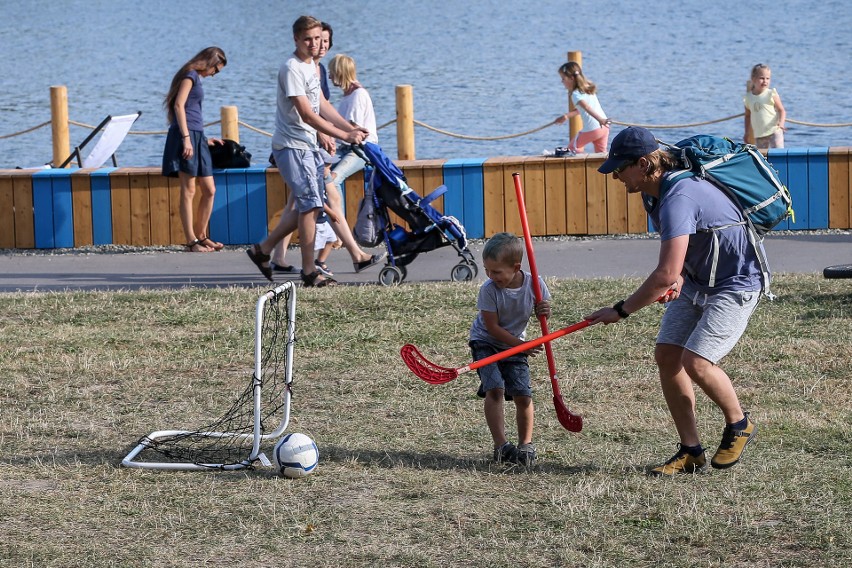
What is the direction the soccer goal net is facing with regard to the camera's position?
facing to the right of the viewer

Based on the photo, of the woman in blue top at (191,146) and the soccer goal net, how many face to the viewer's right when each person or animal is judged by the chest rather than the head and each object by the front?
2

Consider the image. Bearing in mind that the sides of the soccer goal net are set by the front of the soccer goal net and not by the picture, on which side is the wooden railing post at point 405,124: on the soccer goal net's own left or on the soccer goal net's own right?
on the soccer goal net's own left

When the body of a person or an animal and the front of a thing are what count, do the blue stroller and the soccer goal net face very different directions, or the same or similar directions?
same or similar directions

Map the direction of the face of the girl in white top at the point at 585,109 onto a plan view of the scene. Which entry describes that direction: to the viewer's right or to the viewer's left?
to the viewer's left

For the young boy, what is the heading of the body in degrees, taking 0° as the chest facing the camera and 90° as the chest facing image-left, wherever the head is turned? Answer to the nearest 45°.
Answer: approximately 0°

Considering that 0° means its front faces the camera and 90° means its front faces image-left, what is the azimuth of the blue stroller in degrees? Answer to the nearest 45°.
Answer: approximately 270°
